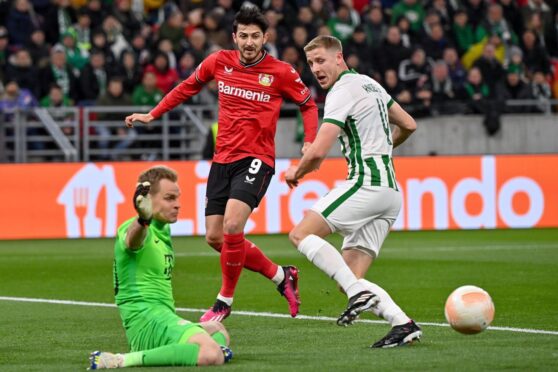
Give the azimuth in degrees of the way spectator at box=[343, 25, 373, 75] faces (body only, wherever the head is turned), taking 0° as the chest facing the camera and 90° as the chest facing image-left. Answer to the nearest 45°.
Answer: approximately 0°

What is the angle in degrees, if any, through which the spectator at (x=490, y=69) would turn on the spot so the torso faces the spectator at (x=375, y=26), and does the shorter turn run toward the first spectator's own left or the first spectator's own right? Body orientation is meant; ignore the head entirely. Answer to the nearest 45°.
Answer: approximately 90° to the first spectator's own right

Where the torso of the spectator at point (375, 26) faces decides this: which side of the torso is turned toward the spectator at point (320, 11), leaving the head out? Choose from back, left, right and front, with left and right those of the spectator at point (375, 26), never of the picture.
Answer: right

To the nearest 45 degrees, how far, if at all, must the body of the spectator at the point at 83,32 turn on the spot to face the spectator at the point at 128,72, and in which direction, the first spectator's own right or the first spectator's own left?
approximately 45° to the first spectator's own left

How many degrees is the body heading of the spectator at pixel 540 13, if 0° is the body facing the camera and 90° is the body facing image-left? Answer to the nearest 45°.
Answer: approximately 0°

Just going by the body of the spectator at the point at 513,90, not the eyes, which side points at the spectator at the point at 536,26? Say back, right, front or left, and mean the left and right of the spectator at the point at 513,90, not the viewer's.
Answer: back
